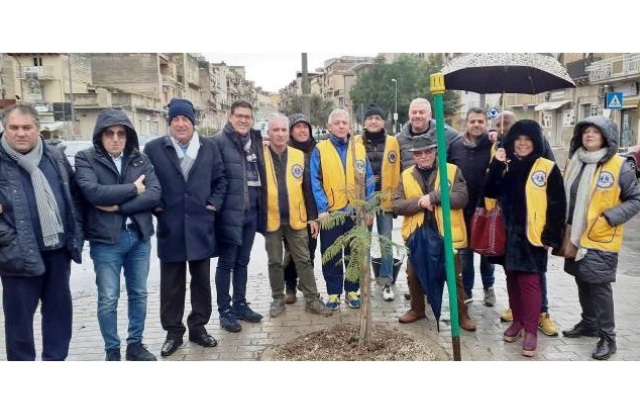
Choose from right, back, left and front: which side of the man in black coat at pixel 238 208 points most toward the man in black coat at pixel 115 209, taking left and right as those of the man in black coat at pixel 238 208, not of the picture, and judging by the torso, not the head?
right

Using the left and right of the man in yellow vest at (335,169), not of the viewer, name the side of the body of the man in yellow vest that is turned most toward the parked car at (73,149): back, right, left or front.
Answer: right

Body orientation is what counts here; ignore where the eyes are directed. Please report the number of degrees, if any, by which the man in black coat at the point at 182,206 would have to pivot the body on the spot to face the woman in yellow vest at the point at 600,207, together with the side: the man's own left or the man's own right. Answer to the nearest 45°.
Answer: approximately 90° to the man's own left

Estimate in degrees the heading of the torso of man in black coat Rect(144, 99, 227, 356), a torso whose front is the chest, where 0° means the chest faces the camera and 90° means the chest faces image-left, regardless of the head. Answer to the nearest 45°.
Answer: approximately 0°
